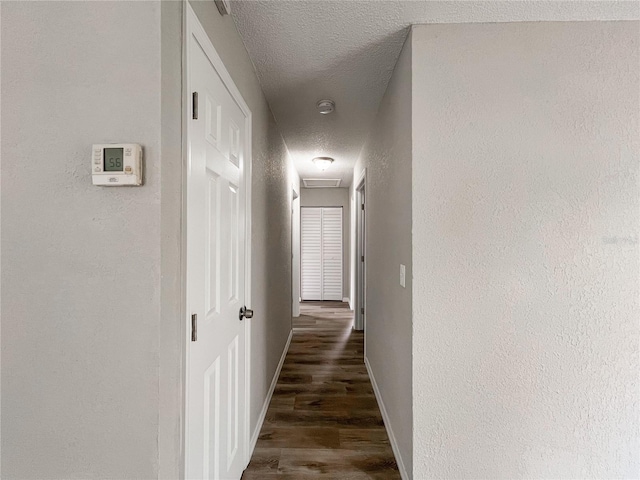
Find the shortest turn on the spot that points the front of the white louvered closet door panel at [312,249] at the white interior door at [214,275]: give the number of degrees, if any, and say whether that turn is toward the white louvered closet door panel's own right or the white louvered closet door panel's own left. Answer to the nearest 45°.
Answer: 0° — it already faces it

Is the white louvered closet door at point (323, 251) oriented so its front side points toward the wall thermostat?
yes

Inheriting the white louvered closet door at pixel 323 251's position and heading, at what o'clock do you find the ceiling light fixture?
The ceiling light fixture is roughly at 12 o'clock from the white louvered closet door.

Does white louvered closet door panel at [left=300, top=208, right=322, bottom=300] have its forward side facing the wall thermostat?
yes

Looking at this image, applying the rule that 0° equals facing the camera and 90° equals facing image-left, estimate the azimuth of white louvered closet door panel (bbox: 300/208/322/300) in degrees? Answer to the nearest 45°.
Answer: approximately 0°

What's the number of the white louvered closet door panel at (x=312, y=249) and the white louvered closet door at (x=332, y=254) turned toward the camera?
2

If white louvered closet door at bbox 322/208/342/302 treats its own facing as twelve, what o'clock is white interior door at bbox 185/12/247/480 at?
The white interior door is roughly at 12 o'clock from the white louvered closet door.

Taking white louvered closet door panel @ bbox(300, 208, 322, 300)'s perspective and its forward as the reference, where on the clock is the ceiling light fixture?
The ceiling light fixture is roughly at 12 o'clock from the white louvered closet door panel.

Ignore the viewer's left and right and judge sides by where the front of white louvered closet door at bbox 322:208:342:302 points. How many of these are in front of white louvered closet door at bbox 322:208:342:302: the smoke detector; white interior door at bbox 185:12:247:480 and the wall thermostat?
3
